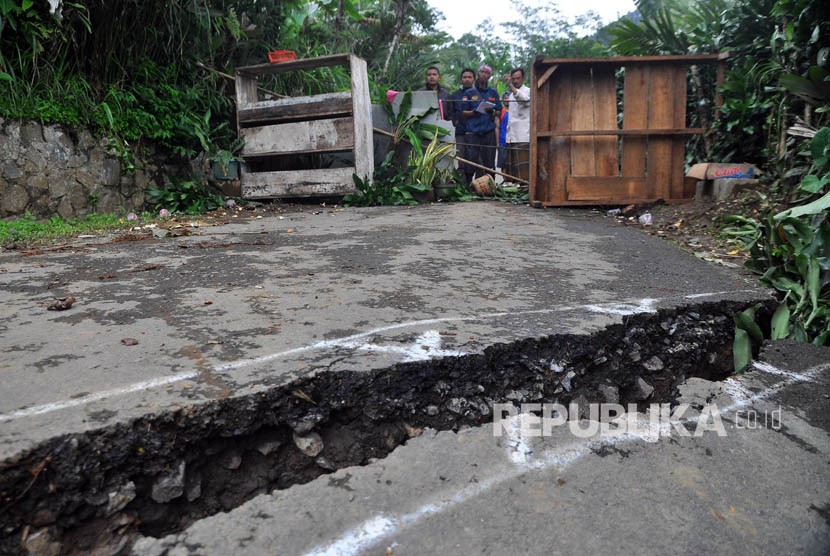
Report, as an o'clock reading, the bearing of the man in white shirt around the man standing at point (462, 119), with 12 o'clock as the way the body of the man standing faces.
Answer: The man in white shirt is roughly at 8 o'clock from the man standing.

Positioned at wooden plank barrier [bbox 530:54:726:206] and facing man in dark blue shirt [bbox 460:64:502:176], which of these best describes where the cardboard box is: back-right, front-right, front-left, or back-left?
back-right

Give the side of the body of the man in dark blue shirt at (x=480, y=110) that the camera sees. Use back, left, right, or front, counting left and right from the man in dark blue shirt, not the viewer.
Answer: front

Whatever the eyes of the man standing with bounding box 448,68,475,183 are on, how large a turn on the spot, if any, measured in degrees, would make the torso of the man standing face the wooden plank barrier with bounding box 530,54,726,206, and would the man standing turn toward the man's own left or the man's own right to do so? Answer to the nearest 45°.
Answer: approximately 45° to the man's own left

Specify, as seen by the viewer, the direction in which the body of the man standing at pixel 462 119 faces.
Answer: toward the camera

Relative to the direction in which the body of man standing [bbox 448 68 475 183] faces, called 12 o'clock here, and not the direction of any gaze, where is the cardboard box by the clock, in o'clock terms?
The cardboard box is roughly at 11 o'clock from the man standing.

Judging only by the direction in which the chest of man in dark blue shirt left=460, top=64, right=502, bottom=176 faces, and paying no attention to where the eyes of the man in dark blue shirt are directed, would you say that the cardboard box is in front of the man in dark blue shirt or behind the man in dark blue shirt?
in front

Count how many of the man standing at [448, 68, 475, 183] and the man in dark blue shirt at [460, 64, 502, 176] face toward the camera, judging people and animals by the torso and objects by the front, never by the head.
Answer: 2
